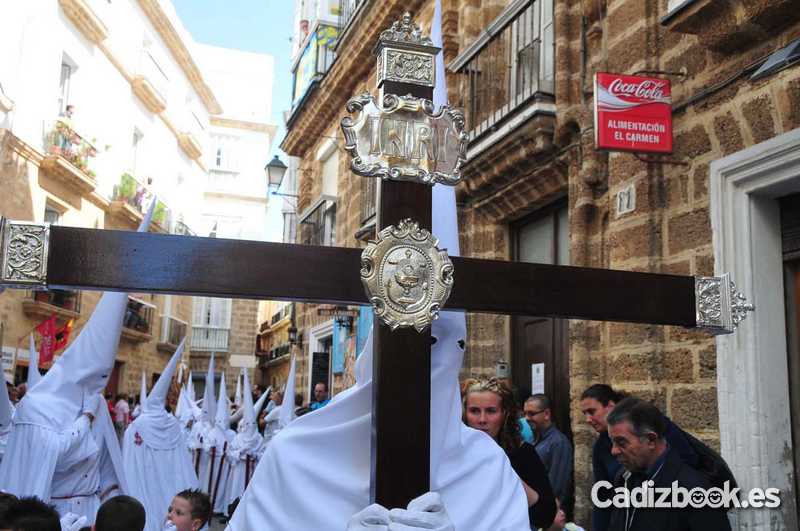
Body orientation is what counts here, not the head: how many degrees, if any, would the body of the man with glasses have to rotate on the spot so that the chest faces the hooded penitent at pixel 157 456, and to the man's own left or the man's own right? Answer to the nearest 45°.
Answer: approximately 45° to the man's own right

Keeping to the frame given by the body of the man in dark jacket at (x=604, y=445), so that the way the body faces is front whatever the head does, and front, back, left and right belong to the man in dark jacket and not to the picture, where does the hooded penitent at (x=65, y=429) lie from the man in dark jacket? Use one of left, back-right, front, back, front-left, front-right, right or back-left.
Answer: front-right

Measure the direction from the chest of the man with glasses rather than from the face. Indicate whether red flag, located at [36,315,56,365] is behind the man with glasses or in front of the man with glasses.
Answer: in front

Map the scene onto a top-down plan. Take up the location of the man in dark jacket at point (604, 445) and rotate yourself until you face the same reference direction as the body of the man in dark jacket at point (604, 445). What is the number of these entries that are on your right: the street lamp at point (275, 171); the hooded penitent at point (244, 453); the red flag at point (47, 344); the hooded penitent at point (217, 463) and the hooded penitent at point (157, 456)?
5

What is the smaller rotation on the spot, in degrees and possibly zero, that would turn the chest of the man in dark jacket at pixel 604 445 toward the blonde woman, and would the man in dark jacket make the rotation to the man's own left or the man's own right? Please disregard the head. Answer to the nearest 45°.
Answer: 0° — they already face them

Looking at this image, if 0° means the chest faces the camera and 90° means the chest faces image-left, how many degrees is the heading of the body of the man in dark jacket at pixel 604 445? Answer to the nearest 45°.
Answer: approximately 45°

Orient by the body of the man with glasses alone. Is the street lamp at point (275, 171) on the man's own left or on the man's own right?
on the man's own right

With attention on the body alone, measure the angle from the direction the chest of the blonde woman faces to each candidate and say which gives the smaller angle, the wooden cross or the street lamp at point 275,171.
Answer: the wooden cross

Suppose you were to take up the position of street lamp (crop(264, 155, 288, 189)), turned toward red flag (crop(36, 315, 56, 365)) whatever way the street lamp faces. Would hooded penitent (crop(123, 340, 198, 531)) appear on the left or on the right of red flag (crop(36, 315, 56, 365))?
left

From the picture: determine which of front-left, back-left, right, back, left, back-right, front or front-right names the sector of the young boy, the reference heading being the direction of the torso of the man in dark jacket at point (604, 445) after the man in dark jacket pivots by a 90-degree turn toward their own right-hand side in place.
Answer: front-left

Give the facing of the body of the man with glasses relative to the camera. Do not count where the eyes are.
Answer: to the viewer's left

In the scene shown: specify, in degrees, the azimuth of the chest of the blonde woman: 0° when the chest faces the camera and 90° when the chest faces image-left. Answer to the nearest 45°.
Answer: approximately 45°

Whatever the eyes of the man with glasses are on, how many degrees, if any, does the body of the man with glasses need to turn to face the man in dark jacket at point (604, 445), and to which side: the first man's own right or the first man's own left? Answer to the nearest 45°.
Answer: approximately 90° to the first man's own left

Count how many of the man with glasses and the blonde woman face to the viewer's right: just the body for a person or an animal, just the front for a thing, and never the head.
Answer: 0

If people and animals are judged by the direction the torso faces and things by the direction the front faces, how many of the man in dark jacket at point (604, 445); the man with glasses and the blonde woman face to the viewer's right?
0

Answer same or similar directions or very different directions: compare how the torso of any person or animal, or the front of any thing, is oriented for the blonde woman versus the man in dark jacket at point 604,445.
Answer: same or similar directions

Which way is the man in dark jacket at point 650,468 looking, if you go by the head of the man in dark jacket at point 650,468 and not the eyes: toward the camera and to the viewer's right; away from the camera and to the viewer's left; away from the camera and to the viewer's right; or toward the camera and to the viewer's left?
toward the camera and to the viewer's left

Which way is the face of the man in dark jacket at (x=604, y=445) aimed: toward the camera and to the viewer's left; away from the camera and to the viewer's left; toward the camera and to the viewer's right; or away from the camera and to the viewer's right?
toward the camera and to the viewer's left
